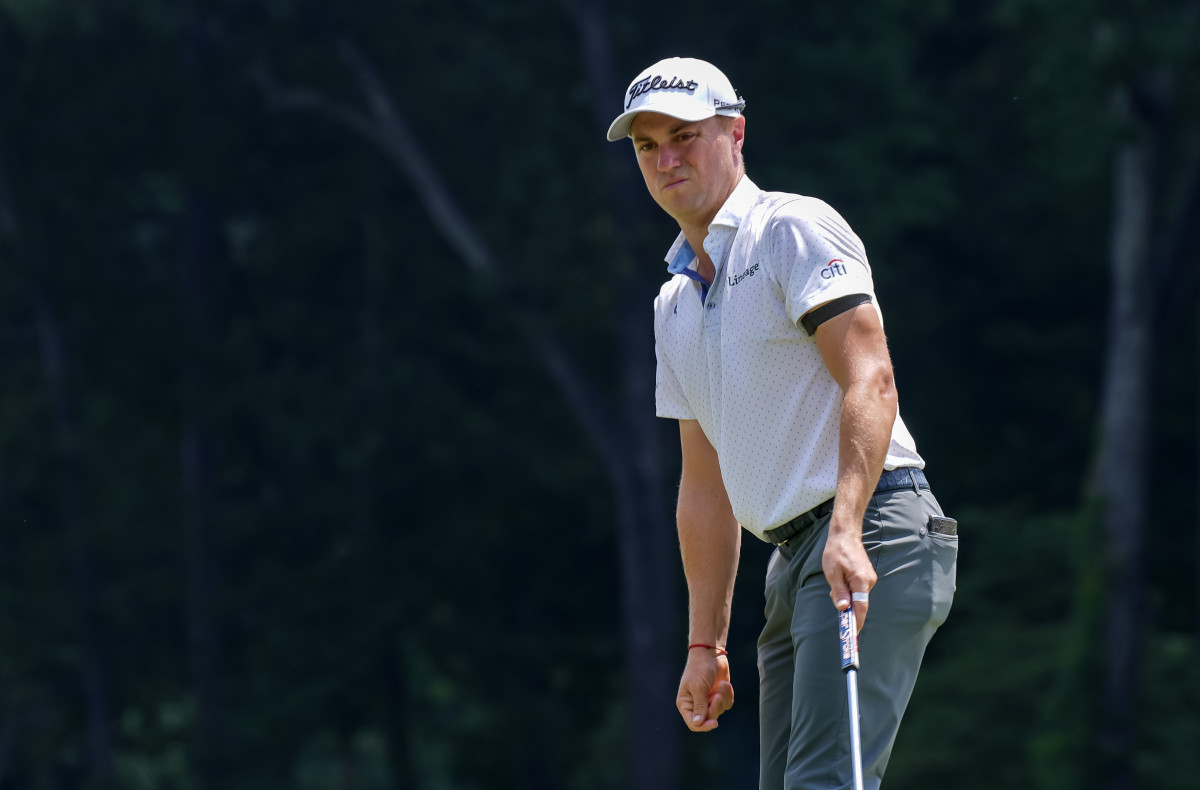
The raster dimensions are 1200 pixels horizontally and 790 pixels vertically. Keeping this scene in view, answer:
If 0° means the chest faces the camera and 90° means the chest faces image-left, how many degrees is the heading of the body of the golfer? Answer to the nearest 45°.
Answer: approximately 45°

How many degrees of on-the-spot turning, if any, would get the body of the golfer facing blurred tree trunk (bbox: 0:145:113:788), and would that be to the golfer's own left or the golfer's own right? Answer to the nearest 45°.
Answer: approximately 90° to the golfer's own right

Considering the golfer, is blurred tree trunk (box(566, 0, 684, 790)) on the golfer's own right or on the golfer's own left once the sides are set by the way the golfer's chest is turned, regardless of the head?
on the golfer's own right

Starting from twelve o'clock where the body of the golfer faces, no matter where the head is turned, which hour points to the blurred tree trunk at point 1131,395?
The blurred tree trunk is roughly at 5 o'clock from the golfer.

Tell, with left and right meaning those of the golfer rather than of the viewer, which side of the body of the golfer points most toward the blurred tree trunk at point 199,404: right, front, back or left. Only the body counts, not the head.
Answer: right

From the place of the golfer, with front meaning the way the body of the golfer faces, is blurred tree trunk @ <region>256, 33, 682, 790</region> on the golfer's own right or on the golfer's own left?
on the golfer's own right

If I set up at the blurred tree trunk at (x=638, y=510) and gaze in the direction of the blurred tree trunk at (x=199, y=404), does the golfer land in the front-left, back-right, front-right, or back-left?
back-left
